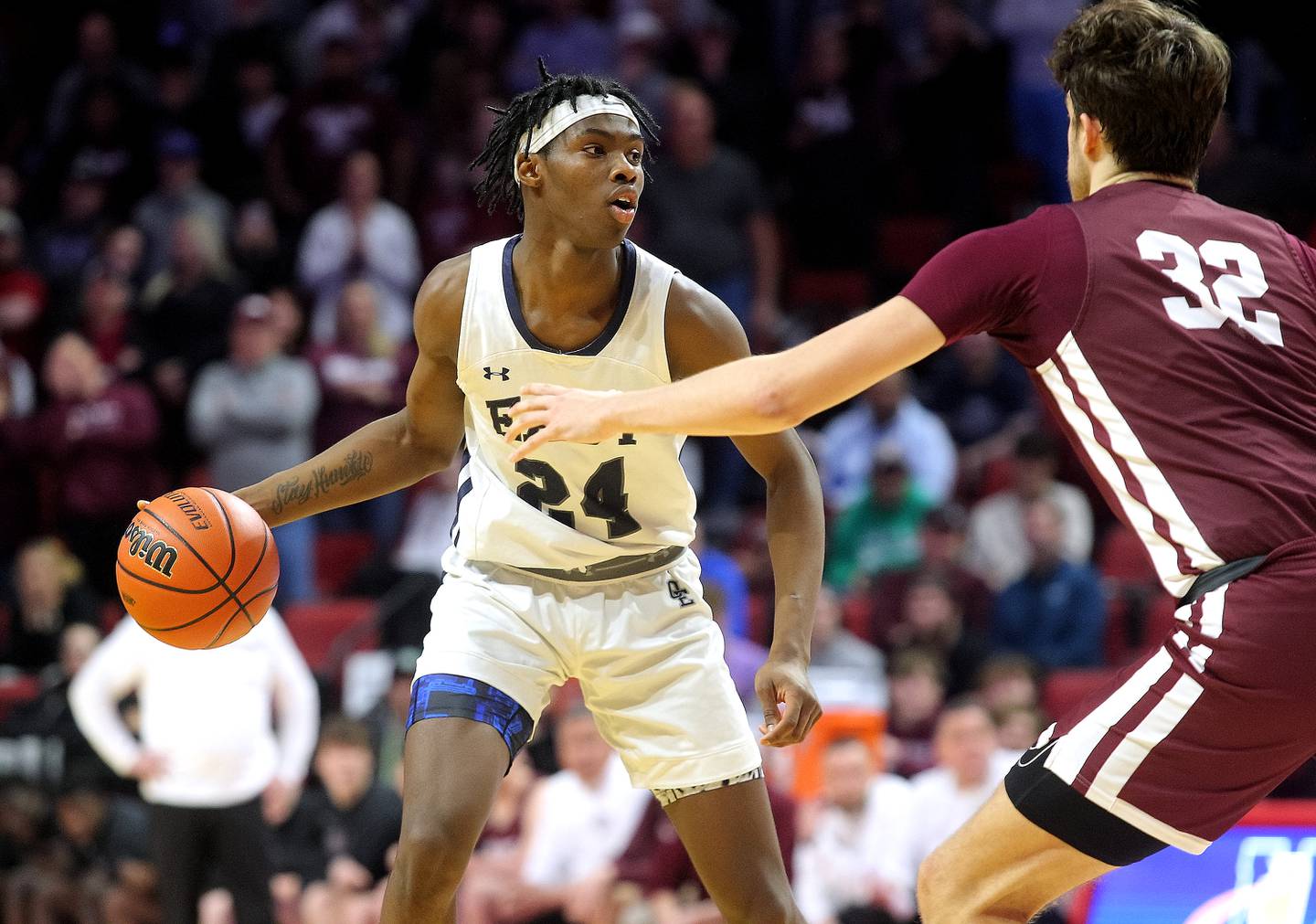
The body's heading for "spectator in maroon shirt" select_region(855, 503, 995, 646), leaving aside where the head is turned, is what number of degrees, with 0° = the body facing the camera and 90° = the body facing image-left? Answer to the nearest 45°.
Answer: approximately 0°

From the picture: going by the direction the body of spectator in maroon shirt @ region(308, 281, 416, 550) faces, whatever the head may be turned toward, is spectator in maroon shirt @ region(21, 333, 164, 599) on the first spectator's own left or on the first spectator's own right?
on the first spectator's own right

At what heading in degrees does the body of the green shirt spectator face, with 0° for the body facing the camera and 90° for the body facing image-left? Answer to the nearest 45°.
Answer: approximately 0°

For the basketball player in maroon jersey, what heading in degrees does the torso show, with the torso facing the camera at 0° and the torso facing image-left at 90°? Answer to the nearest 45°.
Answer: approximately 135°

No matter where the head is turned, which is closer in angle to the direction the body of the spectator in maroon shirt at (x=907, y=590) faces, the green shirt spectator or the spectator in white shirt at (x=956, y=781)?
the spectator in white shirt

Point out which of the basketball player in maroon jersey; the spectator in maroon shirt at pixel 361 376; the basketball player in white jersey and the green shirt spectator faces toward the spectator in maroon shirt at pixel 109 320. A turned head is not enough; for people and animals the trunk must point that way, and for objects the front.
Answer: the basketball player in maroon jersey

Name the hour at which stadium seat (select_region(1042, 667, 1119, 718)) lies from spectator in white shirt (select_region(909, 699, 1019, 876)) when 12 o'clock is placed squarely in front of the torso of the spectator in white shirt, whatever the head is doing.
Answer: The stadium seat is roughly at 7 o'clock from the spectator in white shirt.

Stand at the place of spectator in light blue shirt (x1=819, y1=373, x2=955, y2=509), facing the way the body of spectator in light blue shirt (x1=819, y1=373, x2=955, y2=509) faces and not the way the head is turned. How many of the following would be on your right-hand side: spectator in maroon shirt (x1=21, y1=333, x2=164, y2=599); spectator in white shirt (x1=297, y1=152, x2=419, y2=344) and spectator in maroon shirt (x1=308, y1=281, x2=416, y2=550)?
3

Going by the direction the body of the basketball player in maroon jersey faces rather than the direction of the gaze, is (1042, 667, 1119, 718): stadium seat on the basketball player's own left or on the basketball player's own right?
on the basketball player's own right

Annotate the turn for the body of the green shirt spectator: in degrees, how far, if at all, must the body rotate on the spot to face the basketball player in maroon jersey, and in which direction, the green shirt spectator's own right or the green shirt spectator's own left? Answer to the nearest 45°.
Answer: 0° — they already face them

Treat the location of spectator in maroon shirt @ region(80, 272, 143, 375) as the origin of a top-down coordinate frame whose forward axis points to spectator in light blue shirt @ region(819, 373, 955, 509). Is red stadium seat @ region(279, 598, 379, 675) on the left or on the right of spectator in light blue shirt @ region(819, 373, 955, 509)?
right
